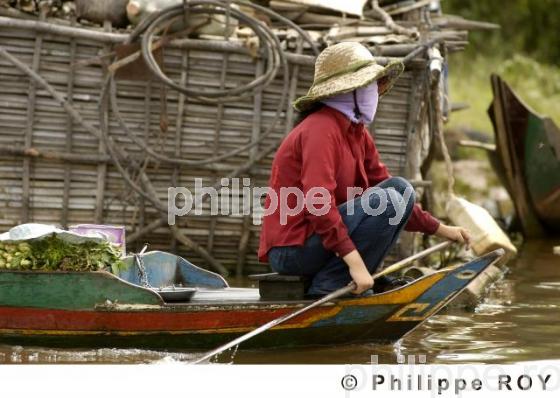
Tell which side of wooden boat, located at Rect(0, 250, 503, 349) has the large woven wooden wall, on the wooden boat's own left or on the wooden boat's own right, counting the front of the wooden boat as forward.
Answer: on the wooden boat's own left

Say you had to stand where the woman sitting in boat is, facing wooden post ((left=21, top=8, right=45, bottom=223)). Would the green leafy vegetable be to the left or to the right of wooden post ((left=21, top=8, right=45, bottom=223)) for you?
left

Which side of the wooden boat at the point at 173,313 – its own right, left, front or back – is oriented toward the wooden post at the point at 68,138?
left

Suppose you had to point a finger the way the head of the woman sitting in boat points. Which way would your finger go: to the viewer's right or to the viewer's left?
to the viewer's right

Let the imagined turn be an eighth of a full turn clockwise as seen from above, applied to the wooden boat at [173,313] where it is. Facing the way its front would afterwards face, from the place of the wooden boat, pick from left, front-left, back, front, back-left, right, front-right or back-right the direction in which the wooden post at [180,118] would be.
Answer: back-left

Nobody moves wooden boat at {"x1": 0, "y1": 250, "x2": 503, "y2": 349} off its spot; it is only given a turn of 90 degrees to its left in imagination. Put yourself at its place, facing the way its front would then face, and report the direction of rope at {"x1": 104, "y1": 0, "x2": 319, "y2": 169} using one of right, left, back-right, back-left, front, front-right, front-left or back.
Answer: front

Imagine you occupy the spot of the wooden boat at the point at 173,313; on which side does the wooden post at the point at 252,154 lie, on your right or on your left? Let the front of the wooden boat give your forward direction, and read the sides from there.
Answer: on your left

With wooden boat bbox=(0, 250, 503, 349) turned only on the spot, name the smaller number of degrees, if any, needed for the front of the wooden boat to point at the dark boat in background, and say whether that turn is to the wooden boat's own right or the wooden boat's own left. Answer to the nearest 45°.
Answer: approximately 45° to the wooden boat's own left

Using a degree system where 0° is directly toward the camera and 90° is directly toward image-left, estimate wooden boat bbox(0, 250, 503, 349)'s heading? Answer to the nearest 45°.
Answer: approximately 270°
